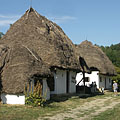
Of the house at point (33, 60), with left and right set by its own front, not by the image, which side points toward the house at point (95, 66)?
left

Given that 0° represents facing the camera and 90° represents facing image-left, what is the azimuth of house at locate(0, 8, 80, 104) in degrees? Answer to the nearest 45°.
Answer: approximately 315°
